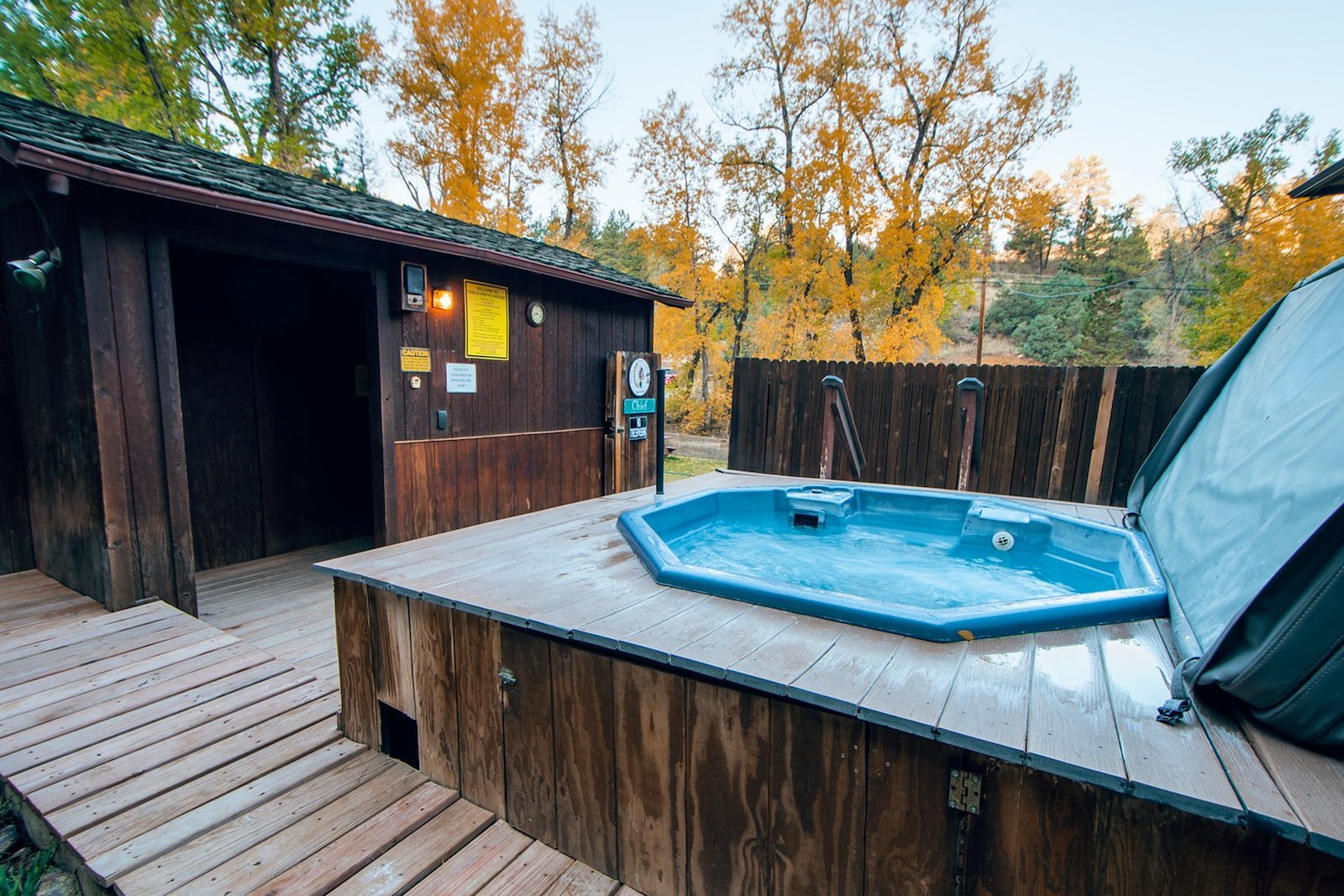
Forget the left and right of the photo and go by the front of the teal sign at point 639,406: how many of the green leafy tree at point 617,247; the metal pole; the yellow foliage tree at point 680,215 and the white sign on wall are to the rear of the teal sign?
2

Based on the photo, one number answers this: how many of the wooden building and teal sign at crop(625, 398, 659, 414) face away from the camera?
0

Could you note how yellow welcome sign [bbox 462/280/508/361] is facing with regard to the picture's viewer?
facing the viewer and to the right of the viewer

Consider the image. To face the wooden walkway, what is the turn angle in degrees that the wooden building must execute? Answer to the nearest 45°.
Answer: approximately 45° to its right

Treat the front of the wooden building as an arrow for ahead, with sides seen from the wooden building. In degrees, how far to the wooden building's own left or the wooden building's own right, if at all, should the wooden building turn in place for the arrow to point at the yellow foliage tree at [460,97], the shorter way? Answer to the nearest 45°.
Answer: approximately 135° to the wooden building's own left

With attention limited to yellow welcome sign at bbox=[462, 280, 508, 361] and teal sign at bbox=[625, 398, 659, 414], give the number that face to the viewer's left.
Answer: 0

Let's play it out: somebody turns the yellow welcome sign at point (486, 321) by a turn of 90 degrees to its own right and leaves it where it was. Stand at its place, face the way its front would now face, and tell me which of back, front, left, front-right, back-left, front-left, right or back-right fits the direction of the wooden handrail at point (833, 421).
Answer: back-left

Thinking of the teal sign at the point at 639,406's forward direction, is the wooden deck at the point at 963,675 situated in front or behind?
in front

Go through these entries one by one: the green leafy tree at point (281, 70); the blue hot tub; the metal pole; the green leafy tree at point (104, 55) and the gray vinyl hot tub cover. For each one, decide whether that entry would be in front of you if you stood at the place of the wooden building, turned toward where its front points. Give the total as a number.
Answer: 3

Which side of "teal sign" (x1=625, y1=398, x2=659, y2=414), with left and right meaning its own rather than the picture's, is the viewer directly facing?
front

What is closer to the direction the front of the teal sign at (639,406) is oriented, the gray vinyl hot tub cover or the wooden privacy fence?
the gray vinyl hot tub cover

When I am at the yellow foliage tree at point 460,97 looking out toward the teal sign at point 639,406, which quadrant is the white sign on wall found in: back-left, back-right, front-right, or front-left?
front-right

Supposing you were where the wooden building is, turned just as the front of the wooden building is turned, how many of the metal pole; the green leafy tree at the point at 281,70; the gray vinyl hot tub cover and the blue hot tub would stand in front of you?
3

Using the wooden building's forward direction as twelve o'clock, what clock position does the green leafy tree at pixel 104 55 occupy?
The green leafy tree is roughly at 7 o'clock from the wooden building.
